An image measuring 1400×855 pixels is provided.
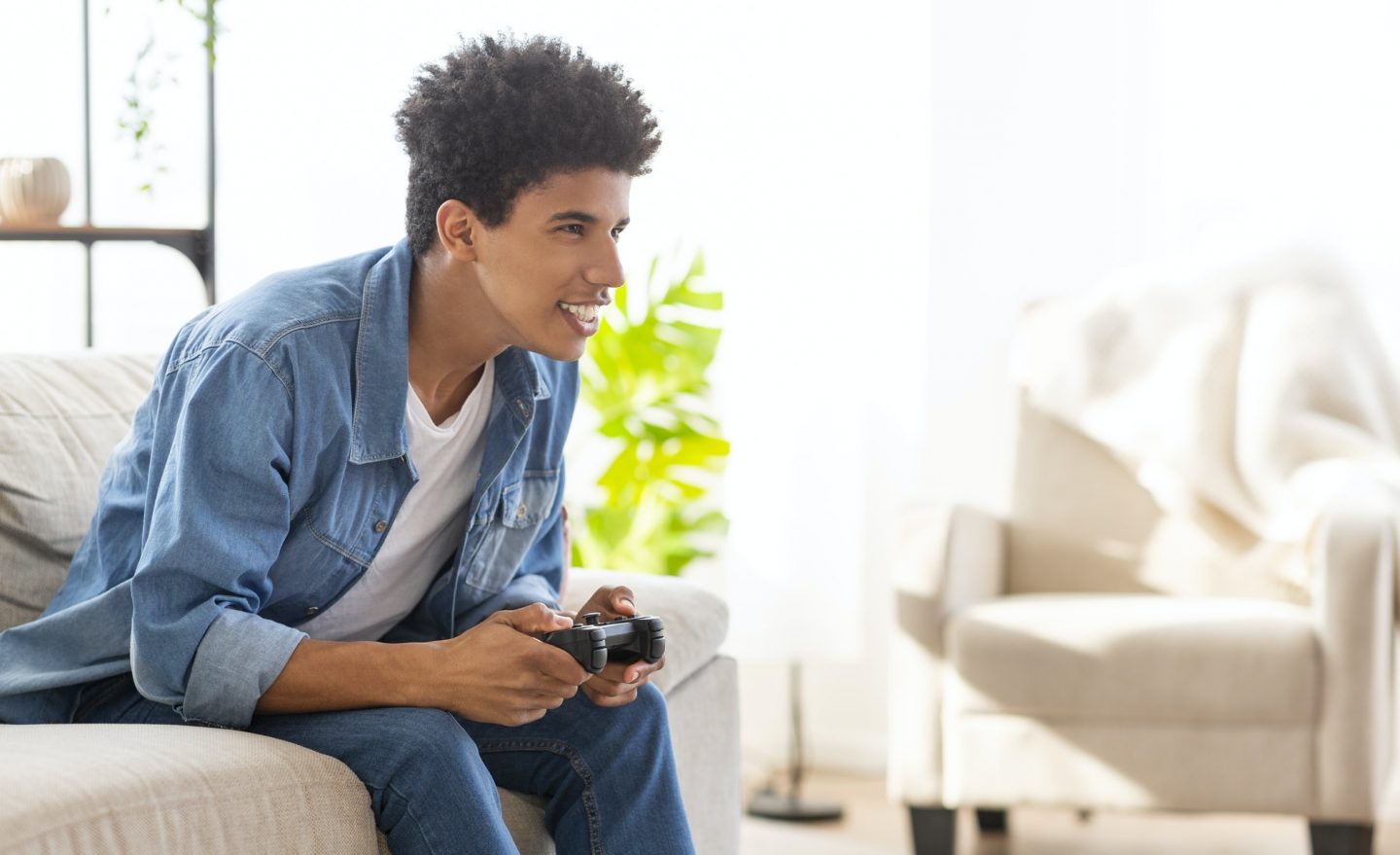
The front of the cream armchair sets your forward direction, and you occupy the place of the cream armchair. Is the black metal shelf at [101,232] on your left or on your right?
on your right

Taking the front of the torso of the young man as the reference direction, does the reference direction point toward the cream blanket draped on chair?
no

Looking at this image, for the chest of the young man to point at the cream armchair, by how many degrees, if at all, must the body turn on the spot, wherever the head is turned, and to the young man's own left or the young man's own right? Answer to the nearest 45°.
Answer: approximately 90° to the young man's own left

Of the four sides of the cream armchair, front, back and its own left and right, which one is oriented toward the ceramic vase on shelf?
right

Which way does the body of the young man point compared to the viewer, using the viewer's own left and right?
facing the viewer and to the right of the viewer

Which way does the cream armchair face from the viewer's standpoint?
toward the camera

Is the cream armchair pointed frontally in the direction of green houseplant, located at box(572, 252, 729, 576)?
no

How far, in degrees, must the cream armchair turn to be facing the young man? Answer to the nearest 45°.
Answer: approximately 45° to its right

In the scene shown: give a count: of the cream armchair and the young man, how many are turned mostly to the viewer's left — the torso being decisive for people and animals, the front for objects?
0

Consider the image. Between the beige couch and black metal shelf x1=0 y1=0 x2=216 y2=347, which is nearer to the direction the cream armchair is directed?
the beige couch

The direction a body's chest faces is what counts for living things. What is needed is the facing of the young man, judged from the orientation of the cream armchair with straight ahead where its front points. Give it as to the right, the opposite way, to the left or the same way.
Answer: to the left
